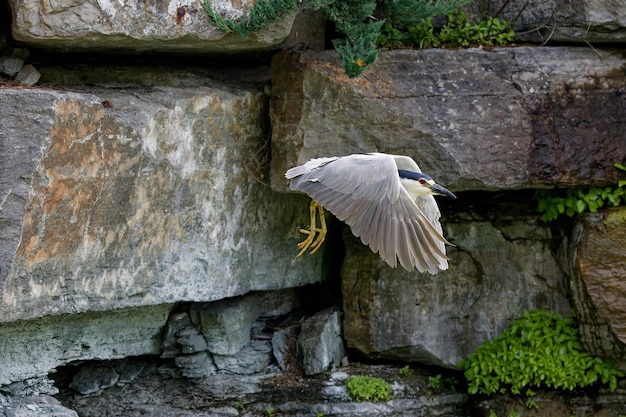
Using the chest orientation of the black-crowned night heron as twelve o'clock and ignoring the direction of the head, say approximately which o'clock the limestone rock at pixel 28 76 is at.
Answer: The limestone rock is roughly at 6 o'clock from the black-crowned night heron.

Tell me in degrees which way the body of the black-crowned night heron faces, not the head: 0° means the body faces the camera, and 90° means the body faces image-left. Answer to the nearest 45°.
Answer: approximately 270°

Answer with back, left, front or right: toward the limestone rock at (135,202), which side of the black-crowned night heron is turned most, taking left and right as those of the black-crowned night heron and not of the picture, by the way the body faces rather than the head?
back

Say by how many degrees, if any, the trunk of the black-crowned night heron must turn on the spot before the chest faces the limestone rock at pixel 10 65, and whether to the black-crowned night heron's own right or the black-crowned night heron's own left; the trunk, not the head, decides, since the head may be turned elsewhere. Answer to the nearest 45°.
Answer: approximately 180°

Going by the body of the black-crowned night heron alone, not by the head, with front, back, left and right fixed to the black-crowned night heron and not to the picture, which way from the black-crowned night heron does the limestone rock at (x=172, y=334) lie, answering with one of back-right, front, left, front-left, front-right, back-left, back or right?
back-left

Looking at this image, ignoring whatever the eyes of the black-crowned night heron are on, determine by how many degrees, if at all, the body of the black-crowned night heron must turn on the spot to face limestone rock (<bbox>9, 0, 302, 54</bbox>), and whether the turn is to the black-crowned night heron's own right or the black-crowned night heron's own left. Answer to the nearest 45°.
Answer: approximately 180°

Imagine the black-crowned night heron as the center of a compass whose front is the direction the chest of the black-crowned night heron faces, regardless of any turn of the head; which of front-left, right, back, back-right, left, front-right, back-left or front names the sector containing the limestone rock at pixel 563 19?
front-left

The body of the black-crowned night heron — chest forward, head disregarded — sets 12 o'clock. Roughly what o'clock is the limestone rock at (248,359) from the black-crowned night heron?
The limestone rock is roughly at 8 o'clock from the black-crowned night heron.

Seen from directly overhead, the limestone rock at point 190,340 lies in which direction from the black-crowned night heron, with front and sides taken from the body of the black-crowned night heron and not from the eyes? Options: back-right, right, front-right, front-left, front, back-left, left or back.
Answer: back-left

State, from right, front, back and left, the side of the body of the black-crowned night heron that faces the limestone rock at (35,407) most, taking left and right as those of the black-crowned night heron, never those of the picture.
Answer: back
